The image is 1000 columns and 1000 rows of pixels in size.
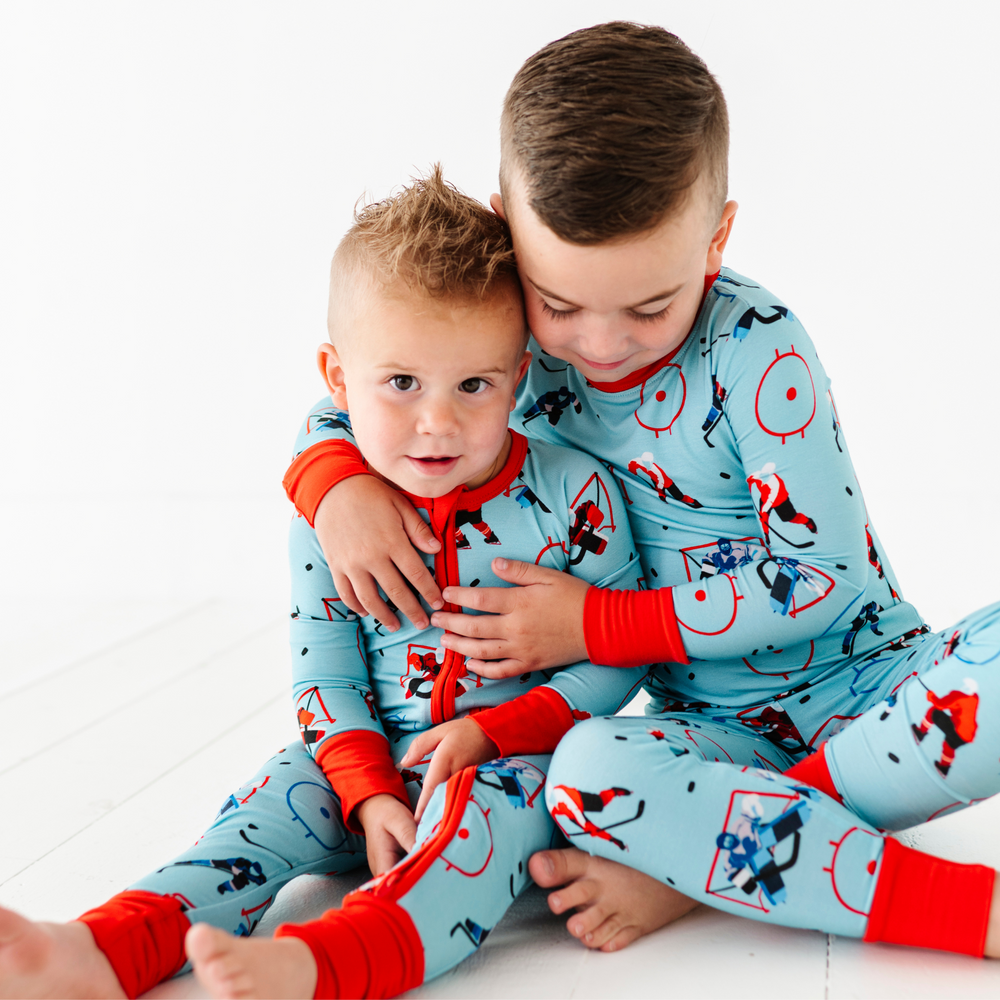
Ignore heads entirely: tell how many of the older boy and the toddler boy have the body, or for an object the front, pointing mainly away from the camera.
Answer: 0

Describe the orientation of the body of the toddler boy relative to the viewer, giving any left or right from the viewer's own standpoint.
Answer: facing the viewer and to the left of the viewer

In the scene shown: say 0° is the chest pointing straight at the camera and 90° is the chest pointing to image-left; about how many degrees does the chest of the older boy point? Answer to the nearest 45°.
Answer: approximately 45°
